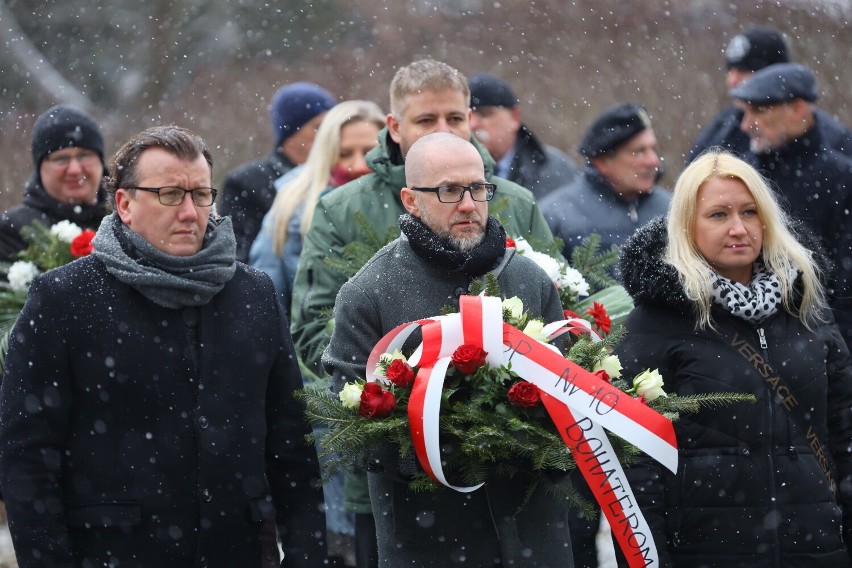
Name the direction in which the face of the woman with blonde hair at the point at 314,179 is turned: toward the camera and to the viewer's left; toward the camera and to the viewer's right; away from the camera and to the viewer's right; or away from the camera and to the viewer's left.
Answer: toward the camera and to the viewer's right

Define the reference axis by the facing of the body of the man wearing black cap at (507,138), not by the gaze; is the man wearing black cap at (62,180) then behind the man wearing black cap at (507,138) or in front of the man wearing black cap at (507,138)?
in front

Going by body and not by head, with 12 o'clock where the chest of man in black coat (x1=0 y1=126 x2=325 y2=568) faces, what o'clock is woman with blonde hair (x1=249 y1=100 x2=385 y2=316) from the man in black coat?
The woman with blonde hair is roughly at 8 o'clock from the man in black coat.

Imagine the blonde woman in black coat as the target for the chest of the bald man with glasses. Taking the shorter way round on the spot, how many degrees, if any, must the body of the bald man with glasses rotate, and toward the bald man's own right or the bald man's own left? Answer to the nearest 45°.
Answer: approximately 45° to the bald man's own left

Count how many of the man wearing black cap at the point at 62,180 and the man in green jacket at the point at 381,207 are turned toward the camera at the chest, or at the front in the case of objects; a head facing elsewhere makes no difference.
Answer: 2

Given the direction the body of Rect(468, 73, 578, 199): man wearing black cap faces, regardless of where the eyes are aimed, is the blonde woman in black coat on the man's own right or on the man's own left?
on the man's own left

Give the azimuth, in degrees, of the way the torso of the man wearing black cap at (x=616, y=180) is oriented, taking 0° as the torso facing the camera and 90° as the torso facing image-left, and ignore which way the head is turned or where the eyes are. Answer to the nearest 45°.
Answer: approximately 315°

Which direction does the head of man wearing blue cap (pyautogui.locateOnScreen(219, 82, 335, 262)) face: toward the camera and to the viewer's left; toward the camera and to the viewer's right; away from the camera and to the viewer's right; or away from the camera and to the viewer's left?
toward the camera and to the viewer's right

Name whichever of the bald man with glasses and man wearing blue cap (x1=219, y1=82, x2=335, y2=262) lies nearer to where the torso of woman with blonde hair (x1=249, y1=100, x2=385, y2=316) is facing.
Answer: the bald man with glasses
